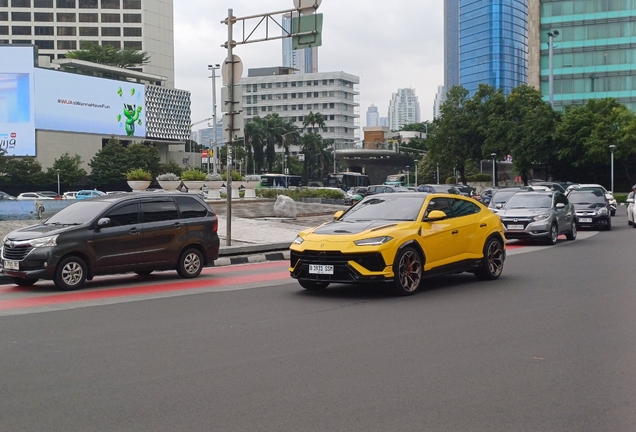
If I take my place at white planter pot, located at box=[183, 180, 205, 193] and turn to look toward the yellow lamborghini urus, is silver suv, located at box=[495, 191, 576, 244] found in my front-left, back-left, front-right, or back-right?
front-left

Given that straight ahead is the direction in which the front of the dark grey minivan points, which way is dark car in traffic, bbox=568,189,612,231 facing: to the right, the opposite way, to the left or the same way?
the same way

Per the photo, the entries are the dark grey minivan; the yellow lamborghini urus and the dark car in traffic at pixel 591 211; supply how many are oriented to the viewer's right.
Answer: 0

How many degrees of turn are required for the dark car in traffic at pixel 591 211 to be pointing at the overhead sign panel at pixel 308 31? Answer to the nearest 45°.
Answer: approximately 45° to its right

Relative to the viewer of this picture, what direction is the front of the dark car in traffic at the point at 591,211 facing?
facing the viewer

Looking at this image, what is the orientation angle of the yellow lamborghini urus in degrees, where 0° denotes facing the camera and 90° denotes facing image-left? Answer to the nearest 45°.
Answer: approximately 45°

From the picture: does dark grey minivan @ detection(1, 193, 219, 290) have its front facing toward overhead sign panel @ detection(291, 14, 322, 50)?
no

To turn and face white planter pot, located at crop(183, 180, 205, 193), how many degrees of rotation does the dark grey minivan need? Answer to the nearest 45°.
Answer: approximately 135° to its right

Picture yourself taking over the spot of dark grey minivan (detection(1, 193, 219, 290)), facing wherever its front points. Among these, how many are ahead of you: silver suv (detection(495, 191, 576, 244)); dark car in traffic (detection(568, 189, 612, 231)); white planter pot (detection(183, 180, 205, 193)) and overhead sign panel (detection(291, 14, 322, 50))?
0

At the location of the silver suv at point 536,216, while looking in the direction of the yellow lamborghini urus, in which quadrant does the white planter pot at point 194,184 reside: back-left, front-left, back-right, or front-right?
back-right

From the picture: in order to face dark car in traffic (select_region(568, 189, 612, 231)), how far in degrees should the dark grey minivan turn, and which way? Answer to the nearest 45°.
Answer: approximately 180°

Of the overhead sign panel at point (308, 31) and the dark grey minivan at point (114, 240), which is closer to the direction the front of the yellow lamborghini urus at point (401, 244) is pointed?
the dark grey minivan

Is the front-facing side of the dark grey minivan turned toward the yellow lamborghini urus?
no

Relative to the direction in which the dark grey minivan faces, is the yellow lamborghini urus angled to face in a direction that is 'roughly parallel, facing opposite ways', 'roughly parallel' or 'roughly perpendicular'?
roughly parallel

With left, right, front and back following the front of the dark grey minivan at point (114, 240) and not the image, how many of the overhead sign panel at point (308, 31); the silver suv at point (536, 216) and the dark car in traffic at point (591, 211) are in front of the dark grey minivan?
0

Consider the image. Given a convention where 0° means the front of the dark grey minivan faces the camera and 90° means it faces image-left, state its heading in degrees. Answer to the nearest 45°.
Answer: approximately 45°

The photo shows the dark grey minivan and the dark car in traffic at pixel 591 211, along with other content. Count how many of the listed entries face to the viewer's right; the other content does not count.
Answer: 0

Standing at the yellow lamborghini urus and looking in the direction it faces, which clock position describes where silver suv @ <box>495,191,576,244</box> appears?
The silver suv is roughly at 5 o'clock from the yellow lamborghini urus.
